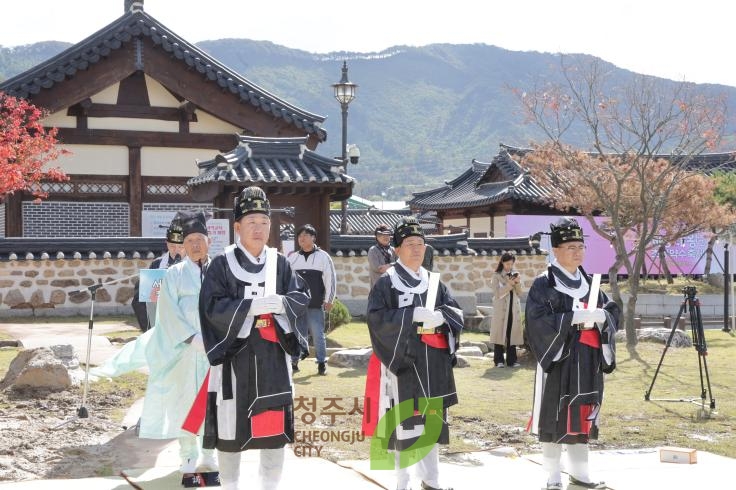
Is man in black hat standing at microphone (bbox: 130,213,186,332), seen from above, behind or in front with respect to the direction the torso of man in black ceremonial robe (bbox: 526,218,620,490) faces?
behind

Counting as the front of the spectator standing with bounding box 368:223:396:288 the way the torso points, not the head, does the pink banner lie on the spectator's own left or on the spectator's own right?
on the spectator's own left

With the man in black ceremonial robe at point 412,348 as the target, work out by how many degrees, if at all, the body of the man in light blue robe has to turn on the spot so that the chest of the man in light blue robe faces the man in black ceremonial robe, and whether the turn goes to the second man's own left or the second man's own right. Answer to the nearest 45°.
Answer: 0° — they already face them

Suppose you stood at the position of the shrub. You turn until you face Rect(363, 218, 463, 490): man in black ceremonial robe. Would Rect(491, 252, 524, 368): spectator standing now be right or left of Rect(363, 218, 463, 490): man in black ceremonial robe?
left

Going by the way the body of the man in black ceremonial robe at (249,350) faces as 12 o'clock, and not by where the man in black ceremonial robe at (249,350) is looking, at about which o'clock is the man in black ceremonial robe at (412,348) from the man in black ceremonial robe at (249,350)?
the man in black ceremonial robe at (412,348) is roughly at 10 o'clock from the man in black ceremonial robe at (249,350).

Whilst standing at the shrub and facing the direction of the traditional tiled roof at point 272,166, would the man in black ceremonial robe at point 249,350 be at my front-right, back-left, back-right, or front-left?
back-left

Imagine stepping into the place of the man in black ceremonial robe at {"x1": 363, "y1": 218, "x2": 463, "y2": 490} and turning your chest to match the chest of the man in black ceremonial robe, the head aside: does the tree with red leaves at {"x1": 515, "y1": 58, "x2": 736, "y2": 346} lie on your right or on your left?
on your left

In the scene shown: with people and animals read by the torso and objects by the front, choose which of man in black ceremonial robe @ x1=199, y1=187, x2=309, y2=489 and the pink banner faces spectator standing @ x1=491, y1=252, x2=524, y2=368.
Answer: the pink banner

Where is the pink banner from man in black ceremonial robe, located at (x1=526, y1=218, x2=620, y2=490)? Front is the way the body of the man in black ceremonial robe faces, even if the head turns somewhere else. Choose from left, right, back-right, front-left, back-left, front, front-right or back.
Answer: back-left
